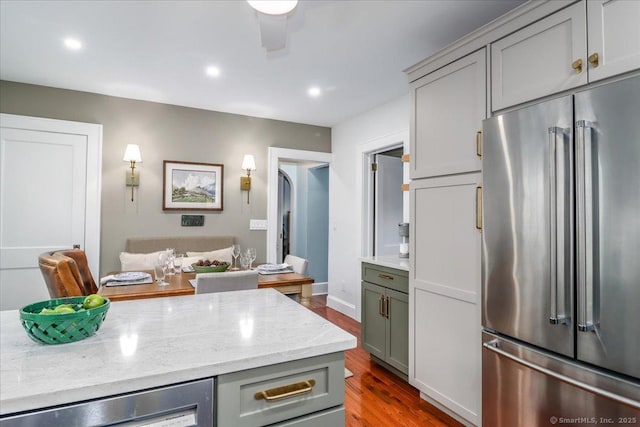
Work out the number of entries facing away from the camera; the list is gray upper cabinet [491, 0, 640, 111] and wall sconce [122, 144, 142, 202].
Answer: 0

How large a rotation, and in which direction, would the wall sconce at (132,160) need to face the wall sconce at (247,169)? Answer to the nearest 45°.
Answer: approximately 90° to its left

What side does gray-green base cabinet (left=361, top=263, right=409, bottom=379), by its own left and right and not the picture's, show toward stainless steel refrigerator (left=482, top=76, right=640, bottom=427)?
left

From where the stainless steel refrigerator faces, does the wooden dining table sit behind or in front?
in front

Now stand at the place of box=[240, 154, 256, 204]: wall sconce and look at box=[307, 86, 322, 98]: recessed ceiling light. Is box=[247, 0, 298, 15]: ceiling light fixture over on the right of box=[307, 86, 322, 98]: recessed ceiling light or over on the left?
right

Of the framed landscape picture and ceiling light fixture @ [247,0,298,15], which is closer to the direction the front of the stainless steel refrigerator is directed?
the ceiling light fixture

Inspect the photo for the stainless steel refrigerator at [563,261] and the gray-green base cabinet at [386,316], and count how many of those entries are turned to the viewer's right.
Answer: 0

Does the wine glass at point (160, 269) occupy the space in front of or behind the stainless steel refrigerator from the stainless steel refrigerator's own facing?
in front

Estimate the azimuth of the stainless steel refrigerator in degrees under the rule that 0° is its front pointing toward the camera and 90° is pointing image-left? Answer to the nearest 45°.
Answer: approximately 45°

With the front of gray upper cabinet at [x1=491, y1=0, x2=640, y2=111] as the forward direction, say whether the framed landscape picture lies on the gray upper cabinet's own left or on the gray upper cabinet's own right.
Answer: on the gray upper cabinet's own right

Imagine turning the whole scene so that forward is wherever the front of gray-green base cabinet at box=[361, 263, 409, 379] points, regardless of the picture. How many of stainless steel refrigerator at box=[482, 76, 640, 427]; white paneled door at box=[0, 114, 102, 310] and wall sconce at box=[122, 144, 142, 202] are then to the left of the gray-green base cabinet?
1

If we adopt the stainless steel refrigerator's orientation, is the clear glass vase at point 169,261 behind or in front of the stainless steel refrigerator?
in front
